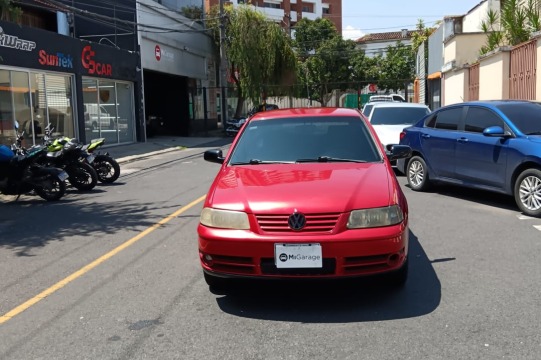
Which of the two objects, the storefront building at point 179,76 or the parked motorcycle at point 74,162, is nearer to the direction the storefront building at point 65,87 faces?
the parked motorcycle

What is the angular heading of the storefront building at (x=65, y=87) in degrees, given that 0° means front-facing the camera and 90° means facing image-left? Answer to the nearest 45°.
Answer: approximately 315°

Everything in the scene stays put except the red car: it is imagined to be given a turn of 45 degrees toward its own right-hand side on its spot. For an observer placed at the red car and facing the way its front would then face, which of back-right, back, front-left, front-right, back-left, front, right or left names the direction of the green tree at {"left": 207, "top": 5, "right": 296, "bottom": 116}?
back-right

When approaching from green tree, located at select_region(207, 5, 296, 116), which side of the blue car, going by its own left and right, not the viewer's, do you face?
back

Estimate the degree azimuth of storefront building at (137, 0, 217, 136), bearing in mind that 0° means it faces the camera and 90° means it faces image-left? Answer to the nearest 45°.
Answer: approximately 315°

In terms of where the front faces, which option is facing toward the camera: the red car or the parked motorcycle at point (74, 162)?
the red car

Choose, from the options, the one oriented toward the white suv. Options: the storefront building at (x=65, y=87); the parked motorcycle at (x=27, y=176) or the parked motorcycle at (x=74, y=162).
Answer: the storefront building

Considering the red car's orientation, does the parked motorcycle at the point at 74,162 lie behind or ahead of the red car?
behind

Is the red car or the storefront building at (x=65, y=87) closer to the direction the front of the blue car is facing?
the red car

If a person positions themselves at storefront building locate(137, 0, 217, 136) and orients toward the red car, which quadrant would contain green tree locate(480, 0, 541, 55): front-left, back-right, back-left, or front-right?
front-left

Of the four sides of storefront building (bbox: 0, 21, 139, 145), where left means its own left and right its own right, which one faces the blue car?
front

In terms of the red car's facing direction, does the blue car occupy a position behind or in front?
behind

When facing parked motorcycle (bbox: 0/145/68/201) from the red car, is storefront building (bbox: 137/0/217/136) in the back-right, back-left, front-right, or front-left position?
front-right

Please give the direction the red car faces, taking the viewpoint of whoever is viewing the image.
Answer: facing the viewer

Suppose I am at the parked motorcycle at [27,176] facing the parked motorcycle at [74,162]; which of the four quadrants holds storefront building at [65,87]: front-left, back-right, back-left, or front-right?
front-left
